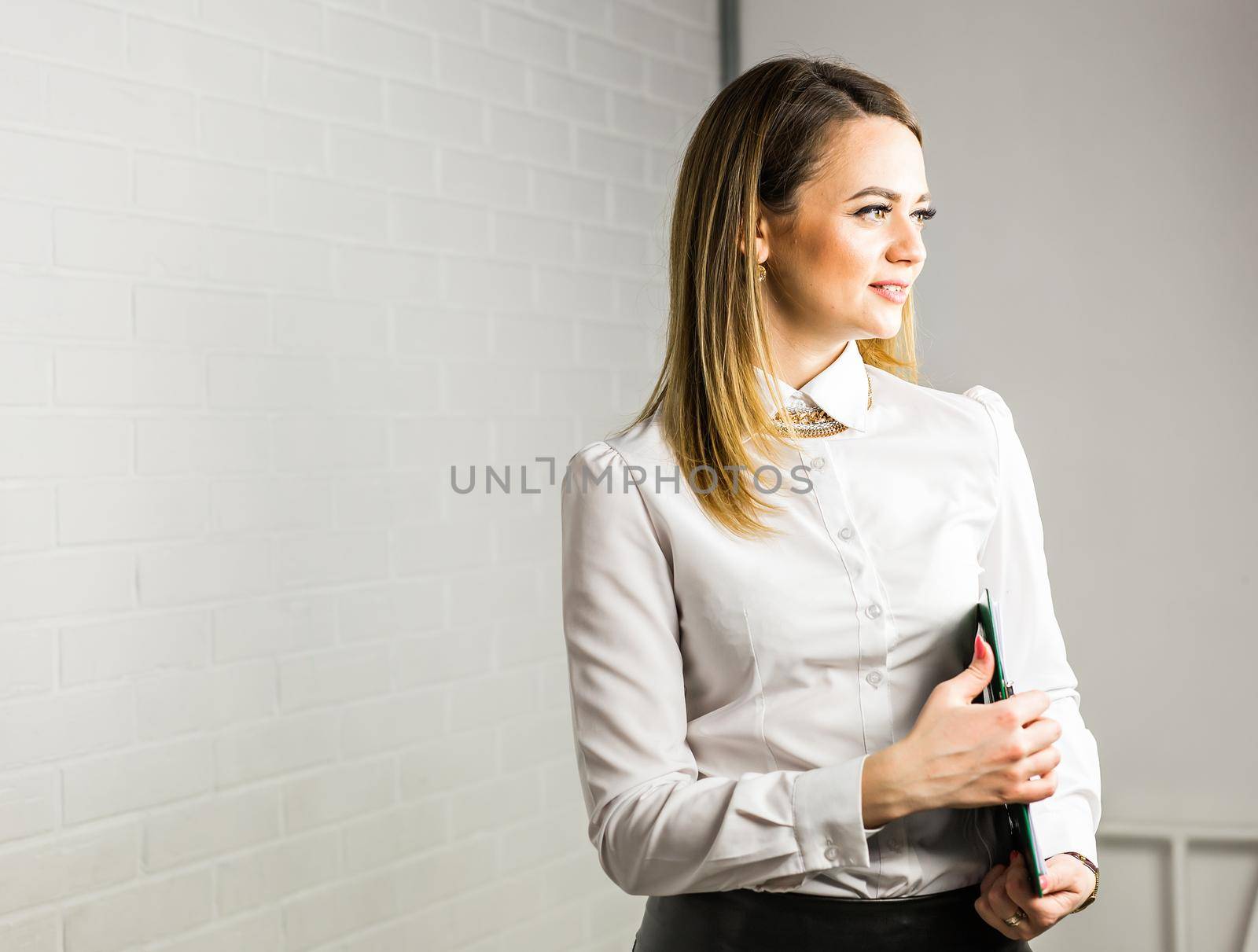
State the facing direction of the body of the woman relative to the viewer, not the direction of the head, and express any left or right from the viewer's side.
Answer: facing the viewer and to the right of the viewer
